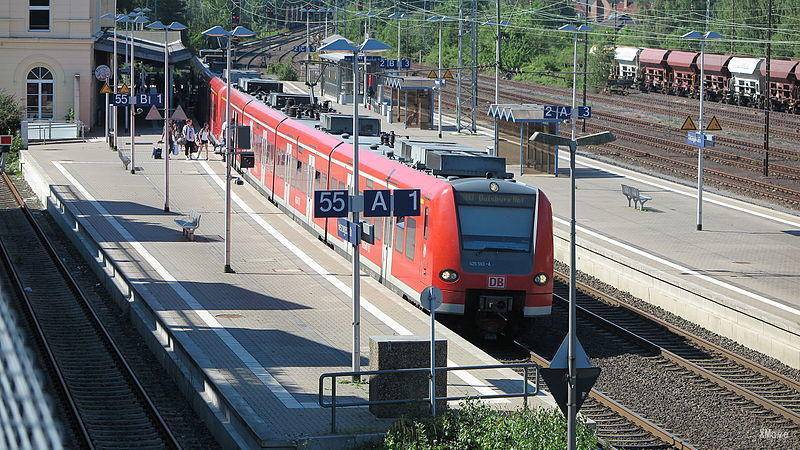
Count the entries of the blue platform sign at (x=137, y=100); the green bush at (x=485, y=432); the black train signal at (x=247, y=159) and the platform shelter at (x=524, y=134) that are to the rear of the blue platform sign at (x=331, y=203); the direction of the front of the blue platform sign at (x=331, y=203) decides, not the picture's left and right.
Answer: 3

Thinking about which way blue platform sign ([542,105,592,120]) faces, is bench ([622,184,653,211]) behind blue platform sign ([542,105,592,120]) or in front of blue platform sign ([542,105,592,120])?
in front

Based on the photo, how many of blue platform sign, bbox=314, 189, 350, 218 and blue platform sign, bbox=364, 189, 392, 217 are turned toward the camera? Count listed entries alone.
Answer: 2

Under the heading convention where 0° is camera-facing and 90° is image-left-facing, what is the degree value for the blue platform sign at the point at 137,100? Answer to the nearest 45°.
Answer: approximately 0°

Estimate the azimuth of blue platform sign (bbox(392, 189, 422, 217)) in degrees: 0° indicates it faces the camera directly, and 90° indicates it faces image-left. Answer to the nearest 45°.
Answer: approximately 0°

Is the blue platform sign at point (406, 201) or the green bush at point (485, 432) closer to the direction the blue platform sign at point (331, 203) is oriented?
the green bush

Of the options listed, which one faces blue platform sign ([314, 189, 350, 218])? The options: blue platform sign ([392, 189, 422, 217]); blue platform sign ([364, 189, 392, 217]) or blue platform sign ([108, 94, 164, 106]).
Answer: blue platform sign ([108, 94, 164, 106])

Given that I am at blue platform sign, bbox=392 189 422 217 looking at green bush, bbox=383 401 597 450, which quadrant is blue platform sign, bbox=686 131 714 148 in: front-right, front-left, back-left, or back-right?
back-left
